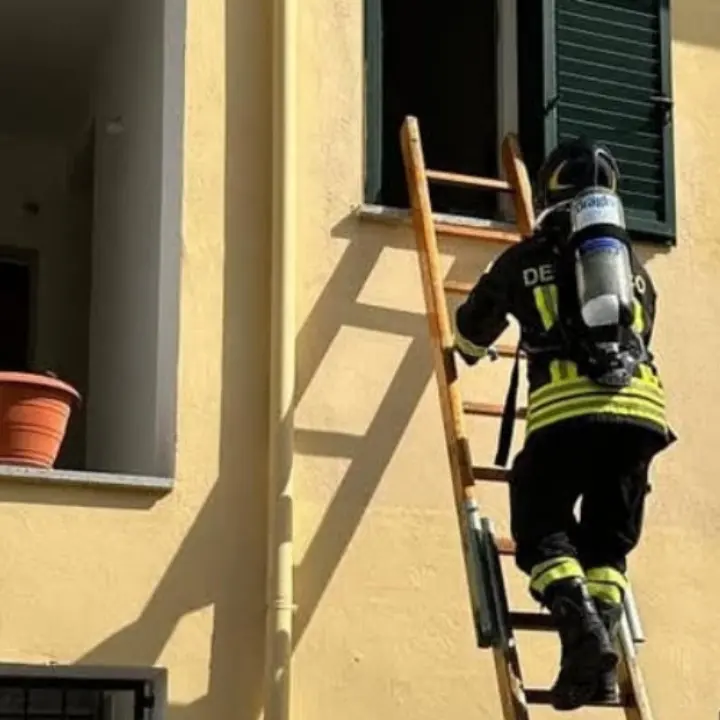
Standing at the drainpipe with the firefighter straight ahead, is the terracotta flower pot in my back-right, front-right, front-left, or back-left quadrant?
back-right

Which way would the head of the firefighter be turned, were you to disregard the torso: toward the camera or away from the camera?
away from the camera

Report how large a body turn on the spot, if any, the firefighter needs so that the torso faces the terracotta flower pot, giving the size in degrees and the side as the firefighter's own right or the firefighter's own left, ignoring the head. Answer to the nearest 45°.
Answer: approximately 45° to the firefighter's own left

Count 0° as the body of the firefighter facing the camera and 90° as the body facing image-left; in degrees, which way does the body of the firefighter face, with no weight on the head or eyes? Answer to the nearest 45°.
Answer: approximately 135°
